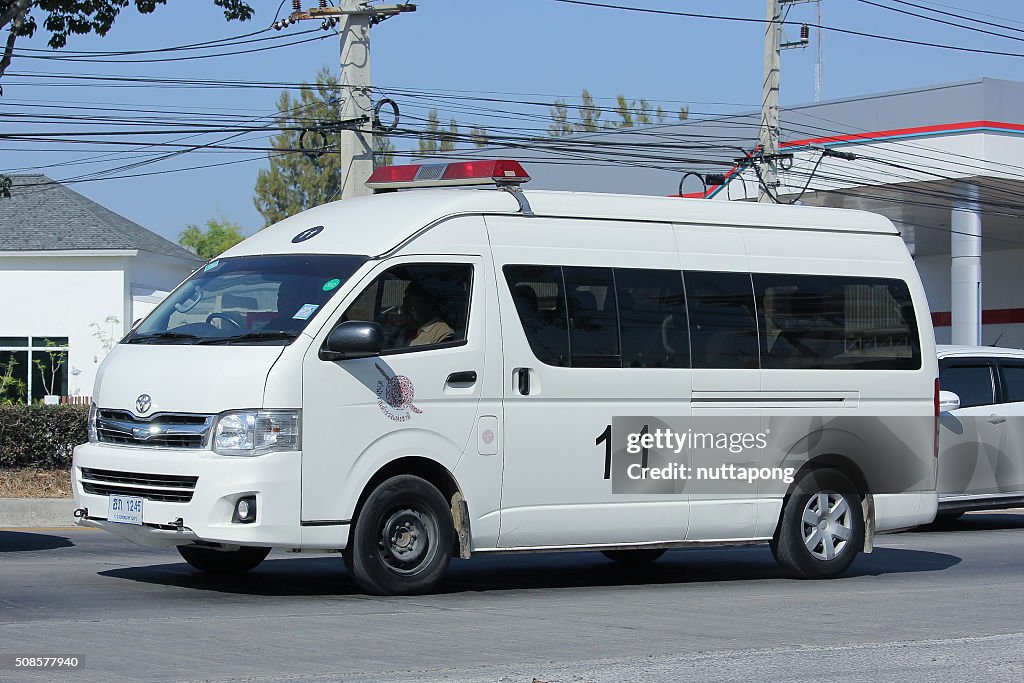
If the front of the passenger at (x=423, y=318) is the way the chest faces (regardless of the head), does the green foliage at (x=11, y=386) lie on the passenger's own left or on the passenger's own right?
on the passenger's own right

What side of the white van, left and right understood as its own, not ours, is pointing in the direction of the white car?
back

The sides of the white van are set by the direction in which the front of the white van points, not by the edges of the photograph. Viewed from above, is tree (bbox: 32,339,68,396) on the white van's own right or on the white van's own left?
on the white van's own right

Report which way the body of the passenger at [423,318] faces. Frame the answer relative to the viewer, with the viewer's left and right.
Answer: facing the viewer and to the left of the viewer

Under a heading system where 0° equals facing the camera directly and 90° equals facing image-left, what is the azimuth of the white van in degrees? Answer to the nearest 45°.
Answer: approximately 45°

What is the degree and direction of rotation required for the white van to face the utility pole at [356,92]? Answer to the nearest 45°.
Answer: approximately 135° to its right

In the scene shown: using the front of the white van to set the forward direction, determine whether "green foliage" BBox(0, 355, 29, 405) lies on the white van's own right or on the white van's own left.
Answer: on the white van's own right
